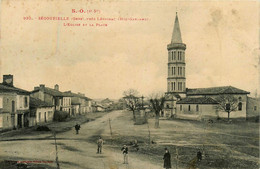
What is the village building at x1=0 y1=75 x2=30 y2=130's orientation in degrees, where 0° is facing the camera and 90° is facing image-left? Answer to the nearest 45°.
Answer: approximately 315°

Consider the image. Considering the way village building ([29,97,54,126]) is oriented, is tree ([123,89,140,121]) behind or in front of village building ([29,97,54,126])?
in front

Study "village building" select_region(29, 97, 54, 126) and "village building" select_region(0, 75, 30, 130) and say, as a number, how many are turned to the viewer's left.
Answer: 0

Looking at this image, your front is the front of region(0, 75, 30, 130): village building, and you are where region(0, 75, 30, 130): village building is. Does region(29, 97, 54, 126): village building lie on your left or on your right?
on your left

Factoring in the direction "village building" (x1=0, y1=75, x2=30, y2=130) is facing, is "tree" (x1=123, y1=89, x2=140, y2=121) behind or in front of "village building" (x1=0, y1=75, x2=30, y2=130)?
in front

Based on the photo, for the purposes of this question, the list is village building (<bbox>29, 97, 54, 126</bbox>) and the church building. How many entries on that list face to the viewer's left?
1

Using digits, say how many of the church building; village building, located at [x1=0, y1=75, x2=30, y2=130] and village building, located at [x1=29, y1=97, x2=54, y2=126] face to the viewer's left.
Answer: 1

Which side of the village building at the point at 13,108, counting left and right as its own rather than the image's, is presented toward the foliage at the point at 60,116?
left

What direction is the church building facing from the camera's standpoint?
to the viewer's left
